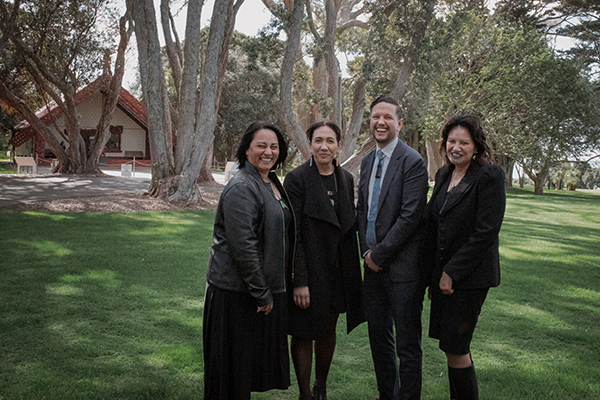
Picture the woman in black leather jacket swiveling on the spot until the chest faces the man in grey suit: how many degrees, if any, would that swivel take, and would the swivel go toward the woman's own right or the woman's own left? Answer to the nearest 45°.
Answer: approximately 45° to the woman's own left

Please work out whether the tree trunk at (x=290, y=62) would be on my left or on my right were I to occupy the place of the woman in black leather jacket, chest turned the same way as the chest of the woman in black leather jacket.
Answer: on my left

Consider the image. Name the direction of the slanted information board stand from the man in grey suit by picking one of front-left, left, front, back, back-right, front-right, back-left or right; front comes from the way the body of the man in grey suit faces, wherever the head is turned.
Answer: right

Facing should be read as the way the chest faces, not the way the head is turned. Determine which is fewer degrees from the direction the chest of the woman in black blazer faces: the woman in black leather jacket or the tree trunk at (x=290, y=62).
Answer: the woman in black leather jacket

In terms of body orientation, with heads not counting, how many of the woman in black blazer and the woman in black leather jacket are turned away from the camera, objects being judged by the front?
0

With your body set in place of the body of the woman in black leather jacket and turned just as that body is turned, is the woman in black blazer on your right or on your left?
on your left

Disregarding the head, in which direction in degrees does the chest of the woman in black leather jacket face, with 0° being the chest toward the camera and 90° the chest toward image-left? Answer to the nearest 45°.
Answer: approximately 315°

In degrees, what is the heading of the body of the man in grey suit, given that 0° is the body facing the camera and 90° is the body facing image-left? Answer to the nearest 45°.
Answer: approximately 45°

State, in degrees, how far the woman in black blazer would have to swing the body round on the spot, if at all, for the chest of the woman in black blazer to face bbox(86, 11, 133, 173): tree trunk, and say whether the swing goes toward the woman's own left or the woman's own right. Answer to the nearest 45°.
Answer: approximately 90° to the woman's own right

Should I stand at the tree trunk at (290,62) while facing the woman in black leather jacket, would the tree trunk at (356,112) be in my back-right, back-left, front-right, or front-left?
back-left

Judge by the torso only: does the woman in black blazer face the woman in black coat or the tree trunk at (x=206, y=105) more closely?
the woman in black coat

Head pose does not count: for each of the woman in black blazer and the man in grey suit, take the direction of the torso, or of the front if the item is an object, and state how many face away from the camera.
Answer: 0

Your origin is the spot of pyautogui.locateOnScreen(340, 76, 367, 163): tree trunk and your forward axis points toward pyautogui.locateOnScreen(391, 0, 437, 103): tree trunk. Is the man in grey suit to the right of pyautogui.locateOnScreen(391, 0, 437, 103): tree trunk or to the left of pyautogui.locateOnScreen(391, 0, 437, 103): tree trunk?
right

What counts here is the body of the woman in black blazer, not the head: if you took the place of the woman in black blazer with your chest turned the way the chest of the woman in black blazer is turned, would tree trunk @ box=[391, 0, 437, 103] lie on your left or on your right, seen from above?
on your right
